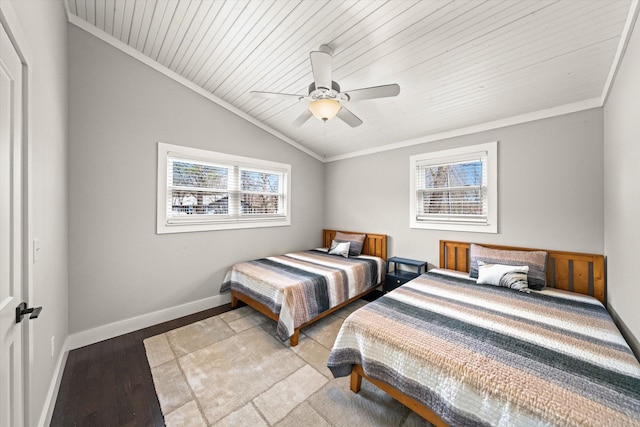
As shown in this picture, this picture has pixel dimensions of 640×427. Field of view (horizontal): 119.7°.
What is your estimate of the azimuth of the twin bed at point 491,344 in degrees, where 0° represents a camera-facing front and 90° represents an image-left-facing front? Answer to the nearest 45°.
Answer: approximately 45°

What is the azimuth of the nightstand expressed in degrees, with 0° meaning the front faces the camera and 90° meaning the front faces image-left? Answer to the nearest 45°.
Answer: approximately 45°

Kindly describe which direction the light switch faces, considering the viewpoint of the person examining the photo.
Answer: facing to the right of the viewer
